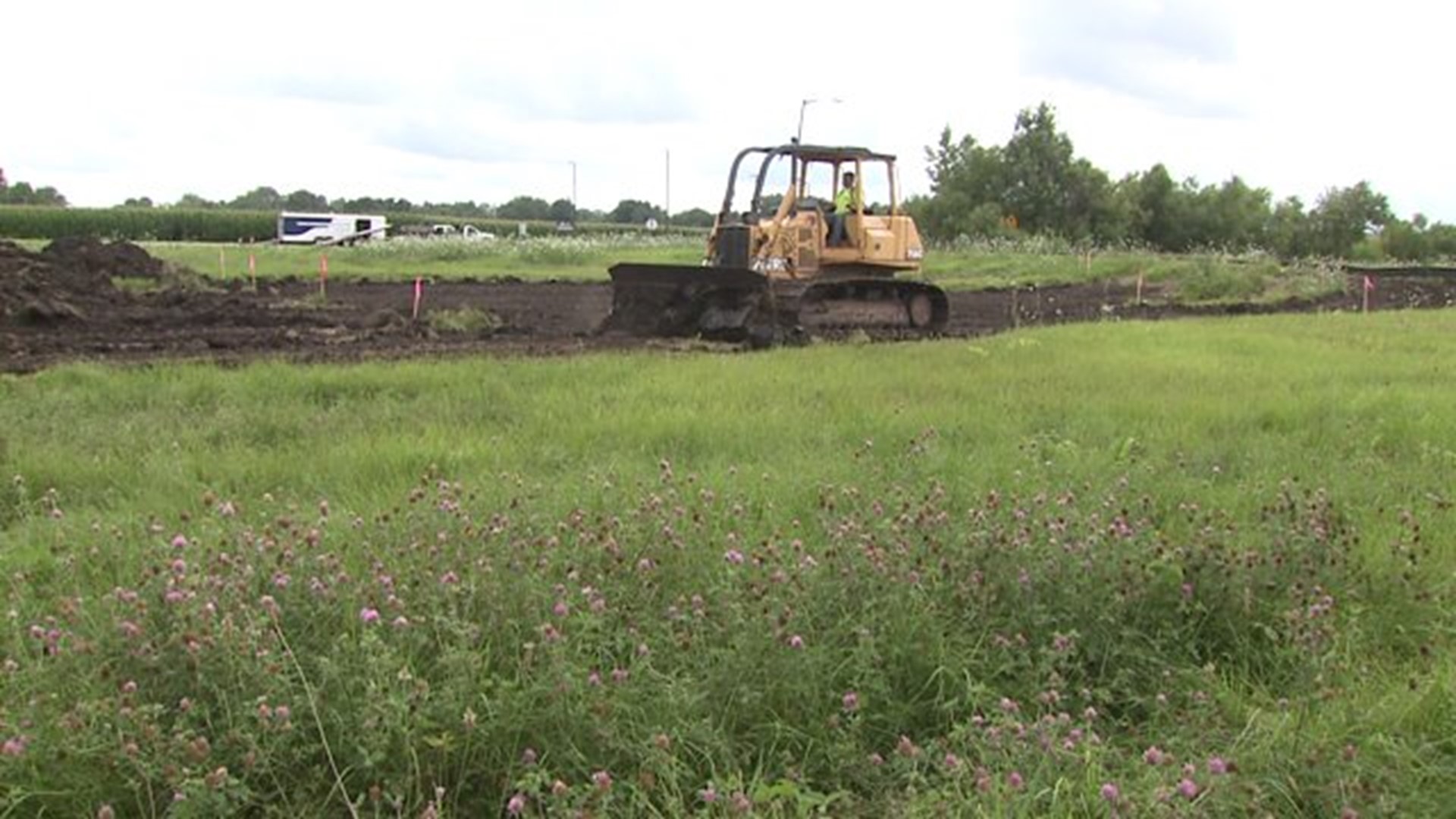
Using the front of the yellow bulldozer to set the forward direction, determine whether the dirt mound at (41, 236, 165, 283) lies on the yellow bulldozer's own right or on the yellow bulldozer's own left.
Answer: on the yellow bulldozer's own right

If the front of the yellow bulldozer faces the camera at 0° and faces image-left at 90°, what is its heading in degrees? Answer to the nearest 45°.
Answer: approximately 45°

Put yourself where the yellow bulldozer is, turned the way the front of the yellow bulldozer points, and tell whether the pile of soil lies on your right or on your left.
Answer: on your right
